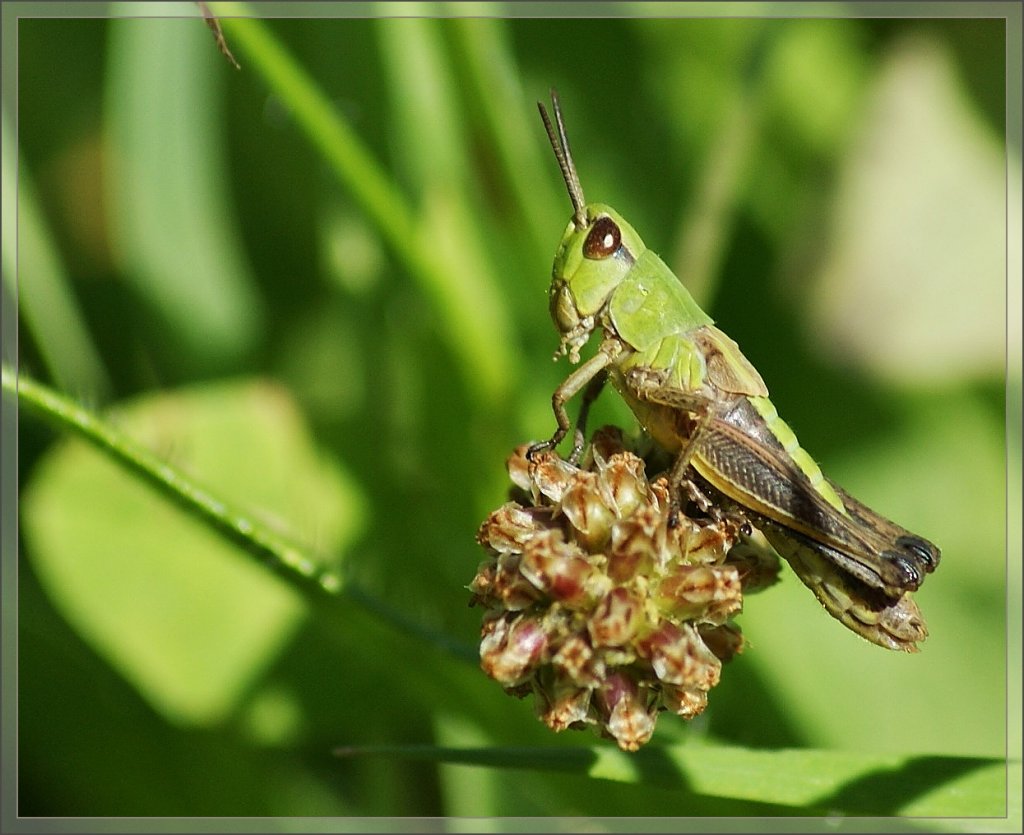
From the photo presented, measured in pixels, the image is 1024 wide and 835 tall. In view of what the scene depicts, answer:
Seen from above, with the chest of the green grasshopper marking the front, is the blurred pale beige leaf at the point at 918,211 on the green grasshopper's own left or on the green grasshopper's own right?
on the green grasshopper's own right

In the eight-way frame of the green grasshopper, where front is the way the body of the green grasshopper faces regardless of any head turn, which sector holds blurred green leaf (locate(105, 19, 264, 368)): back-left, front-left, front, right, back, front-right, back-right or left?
front-right

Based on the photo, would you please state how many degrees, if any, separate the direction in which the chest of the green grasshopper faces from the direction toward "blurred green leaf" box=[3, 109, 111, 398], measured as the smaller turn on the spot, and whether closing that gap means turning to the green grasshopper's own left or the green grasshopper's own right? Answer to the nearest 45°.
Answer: approximately 45° to the green grasshopper's own right

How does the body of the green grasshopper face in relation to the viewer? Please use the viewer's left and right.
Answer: facing to the left of the viewer
